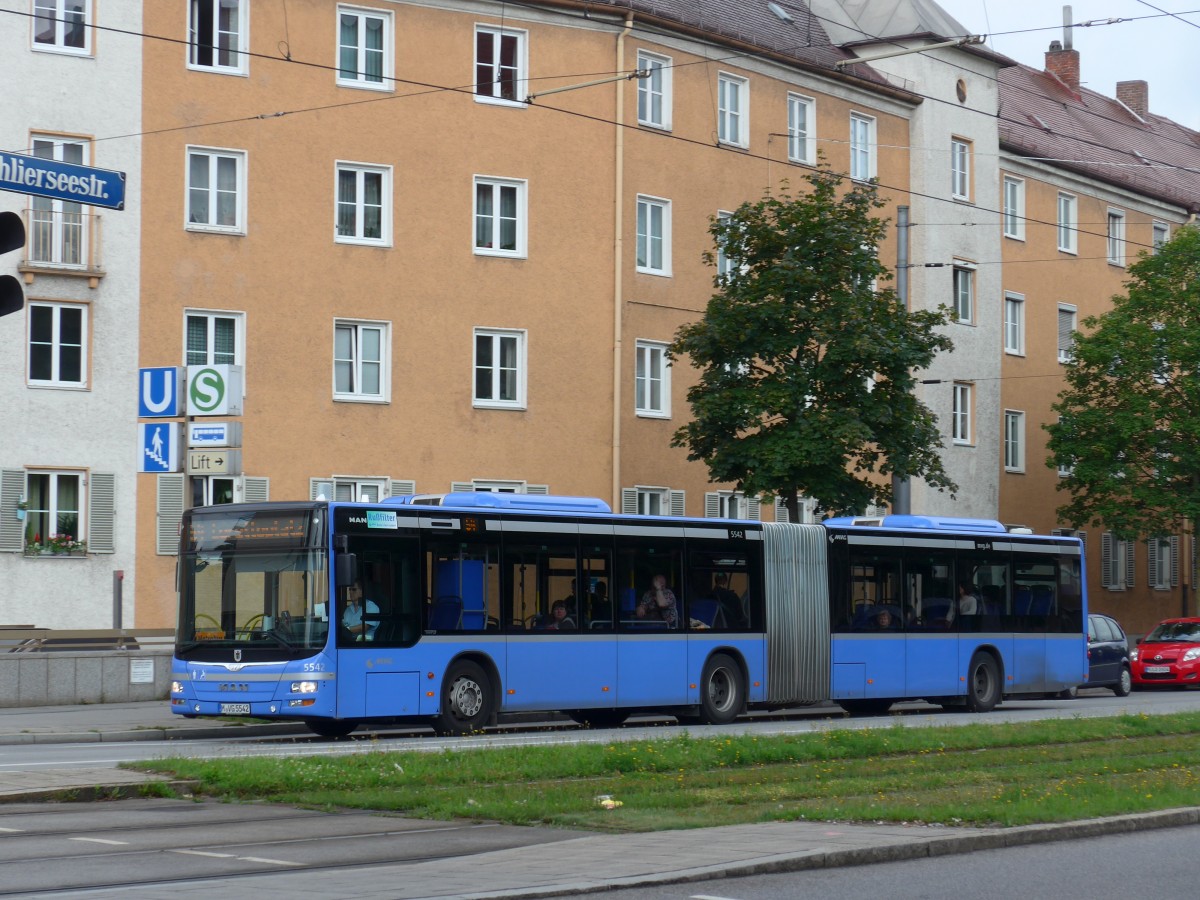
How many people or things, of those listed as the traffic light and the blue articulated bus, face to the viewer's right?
1

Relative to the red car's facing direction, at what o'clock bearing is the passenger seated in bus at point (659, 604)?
The passenger seated in bus is roughly at 11 o'clock from the red car.

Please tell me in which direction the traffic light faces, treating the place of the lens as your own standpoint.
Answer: facing to the right of the viewer

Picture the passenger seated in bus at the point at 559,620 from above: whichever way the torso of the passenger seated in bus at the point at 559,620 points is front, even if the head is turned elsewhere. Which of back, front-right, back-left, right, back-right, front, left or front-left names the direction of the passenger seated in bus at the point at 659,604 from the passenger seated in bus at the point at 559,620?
back

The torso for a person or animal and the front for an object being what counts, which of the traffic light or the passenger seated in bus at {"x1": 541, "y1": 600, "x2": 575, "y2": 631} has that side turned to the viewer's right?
the traffic light

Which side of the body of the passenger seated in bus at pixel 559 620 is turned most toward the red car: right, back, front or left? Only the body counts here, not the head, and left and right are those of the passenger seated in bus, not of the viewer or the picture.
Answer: back

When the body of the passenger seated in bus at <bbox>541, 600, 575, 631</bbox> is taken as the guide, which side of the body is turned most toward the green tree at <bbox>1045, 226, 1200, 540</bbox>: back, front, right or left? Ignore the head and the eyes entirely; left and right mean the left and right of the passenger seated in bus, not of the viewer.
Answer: back

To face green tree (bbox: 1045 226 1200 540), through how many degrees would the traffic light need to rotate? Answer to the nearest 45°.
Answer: approximately 45° to its left

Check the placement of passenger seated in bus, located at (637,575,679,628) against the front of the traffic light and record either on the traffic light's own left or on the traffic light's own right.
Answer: on the traffic light's own left

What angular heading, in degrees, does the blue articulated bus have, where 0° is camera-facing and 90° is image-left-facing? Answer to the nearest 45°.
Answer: approximately 45°

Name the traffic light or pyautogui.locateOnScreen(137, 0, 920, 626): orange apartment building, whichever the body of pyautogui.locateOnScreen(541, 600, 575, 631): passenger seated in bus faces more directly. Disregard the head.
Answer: the traffic light
